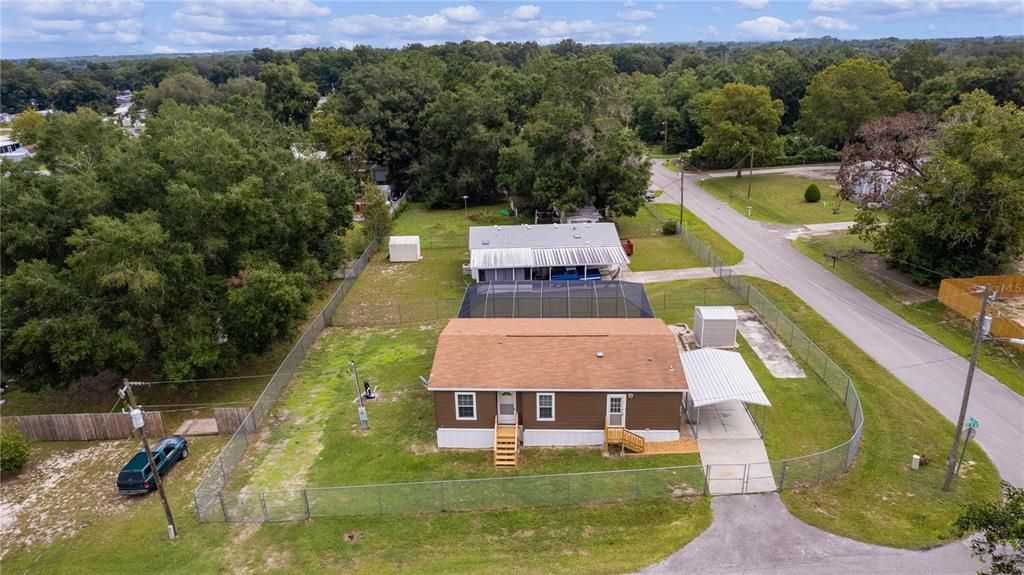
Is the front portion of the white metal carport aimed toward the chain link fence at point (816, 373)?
no

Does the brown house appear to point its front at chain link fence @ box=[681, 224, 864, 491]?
no

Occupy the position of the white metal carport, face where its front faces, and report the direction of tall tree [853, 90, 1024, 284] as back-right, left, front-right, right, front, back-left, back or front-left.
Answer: back-left

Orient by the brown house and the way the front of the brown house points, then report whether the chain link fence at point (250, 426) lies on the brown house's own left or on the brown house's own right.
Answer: on the brown house's own right

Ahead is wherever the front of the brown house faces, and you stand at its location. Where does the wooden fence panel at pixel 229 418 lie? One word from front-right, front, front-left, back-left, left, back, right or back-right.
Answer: right

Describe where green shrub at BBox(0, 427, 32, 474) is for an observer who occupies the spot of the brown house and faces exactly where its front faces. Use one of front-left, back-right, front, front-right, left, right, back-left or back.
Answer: right

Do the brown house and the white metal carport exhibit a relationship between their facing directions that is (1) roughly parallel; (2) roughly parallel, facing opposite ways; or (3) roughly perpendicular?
roughly parallel

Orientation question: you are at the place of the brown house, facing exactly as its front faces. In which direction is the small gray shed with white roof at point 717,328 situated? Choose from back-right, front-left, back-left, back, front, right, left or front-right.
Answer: back-left

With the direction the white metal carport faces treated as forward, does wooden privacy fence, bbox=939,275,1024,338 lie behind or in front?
behind

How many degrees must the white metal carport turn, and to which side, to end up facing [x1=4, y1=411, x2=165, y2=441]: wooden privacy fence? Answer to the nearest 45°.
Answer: approximately 90° to its right

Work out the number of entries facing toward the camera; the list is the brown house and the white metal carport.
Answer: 2

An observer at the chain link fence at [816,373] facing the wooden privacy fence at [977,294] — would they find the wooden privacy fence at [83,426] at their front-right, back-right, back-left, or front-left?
back-left

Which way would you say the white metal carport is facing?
toward the camera

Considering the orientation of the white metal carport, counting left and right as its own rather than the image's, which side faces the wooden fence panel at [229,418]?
right

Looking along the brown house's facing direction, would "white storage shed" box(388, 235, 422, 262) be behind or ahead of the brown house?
behind

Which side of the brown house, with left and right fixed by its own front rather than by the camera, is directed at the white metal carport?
left

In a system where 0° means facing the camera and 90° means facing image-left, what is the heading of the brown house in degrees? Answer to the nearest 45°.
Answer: approximately 0°

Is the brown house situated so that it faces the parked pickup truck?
no
